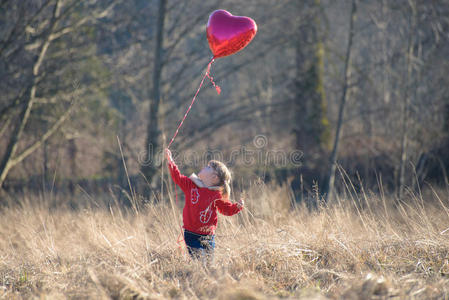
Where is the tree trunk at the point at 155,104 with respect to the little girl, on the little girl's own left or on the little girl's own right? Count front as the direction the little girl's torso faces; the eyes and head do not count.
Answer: on the little girl's own right

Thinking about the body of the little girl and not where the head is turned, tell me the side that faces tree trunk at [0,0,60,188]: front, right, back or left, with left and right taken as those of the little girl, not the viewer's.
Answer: right

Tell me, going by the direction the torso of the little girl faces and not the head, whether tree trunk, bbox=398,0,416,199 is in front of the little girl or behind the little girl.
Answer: behind

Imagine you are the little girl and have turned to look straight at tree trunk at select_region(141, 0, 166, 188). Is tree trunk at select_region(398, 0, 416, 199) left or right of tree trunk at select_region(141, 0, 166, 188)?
right

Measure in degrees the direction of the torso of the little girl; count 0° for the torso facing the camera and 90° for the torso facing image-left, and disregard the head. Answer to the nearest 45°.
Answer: approximately 45°
